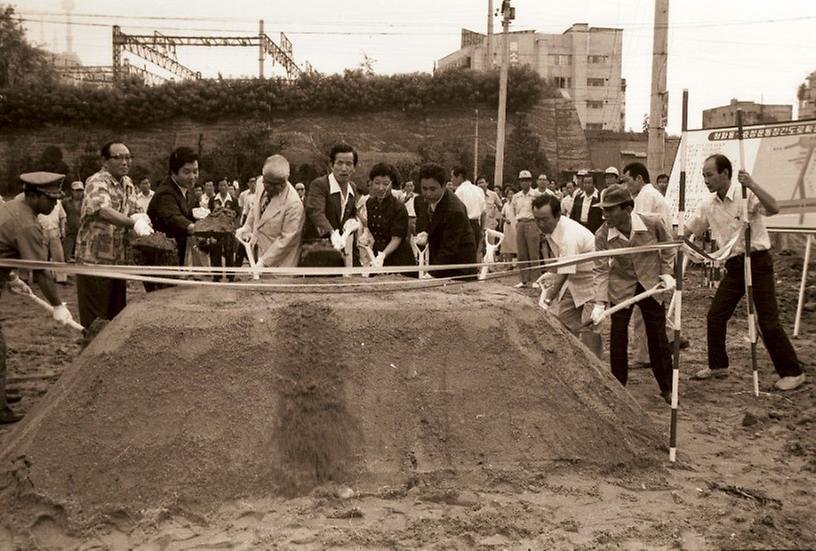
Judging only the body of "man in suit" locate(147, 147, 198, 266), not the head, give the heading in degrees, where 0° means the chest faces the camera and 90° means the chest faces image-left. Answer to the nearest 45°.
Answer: approximately 315°

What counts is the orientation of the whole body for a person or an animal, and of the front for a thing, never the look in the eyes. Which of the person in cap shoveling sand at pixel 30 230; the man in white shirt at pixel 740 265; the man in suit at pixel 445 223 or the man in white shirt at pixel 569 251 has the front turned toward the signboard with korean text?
the person in cap shoveling sand

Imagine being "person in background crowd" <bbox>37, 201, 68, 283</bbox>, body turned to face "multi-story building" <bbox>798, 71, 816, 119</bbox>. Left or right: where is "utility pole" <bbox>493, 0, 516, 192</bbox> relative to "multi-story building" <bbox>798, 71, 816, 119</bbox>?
left

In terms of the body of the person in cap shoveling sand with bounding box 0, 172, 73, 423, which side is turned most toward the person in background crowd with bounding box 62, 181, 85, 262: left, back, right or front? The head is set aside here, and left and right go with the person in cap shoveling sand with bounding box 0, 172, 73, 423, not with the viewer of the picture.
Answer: left

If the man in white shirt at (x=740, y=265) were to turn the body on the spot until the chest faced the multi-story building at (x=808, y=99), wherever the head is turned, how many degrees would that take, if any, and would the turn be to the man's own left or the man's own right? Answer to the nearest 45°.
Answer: approximately 135° to the man's own right

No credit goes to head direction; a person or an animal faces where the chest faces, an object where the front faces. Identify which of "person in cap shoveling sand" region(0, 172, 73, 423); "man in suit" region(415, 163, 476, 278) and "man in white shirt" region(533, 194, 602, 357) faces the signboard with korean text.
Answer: the person in cap shoveling sand

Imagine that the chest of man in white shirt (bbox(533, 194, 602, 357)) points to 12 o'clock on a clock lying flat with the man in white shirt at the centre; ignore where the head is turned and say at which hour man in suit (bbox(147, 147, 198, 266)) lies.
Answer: The man in suit is roughly at 1 o'clock from the man in white shirt.

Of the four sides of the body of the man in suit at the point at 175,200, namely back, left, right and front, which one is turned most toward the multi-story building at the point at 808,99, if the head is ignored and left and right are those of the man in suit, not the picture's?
left

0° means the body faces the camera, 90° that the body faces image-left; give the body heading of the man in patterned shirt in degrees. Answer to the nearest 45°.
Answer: approximately 315°

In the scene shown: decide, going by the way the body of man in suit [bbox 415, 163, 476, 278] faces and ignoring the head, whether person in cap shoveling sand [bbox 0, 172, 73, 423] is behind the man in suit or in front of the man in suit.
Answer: in front

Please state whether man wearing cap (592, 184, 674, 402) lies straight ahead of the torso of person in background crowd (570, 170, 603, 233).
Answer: yes

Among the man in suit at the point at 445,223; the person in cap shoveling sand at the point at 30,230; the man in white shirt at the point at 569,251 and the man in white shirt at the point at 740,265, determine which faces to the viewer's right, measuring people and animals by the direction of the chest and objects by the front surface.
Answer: the person in cap shoveling sand
